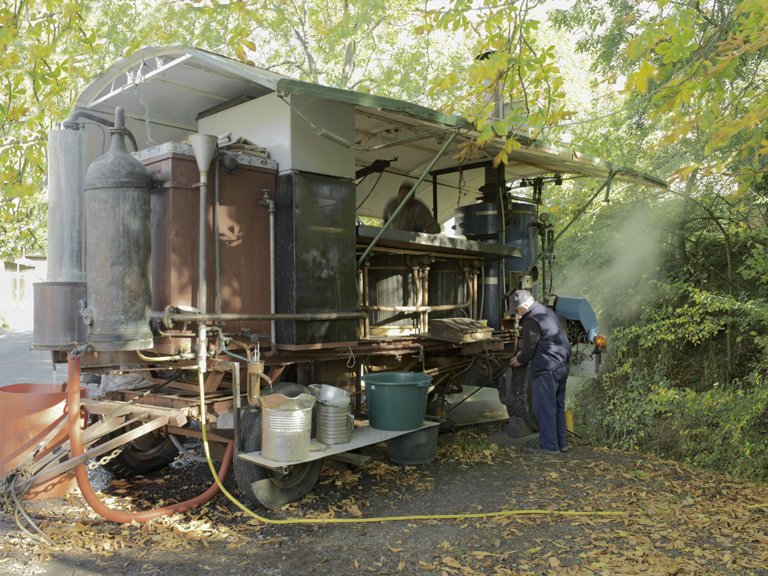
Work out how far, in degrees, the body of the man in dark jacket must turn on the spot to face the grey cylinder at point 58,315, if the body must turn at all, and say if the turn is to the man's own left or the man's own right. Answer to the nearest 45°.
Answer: approximately 45° to the man's own left

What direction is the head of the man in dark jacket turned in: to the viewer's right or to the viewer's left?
to the viewer's left

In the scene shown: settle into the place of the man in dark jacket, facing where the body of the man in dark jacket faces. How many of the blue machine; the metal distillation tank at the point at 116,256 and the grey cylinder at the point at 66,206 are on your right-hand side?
1

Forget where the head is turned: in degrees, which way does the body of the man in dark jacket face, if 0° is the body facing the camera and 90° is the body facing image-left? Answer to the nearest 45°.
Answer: approximately 90°

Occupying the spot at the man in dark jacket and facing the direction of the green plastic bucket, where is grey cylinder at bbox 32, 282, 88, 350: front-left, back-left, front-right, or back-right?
front-right

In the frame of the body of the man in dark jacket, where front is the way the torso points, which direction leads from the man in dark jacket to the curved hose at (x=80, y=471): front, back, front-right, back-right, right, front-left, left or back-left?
front-left

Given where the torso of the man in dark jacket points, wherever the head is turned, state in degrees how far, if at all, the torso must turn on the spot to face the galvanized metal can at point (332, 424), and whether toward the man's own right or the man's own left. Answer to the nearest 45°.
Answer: approximately 45° to the man's own left

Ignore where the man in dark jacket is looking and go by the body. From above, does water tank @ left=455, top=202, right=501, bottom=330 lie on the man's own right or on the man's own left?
on the man's own right
